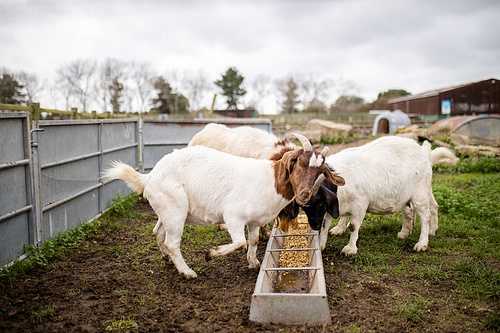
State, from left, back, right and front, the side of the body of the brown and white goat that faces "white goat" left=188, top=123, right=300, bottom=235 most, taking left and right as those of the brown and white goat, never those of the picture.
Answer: left

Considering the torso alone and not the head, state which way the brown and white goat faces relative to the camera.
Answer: to the viewer's right

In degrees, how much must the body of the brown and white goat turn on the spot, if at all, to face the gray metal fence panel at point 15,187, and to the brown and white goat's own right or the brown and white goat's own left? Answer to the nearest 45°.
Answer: approximately 180°

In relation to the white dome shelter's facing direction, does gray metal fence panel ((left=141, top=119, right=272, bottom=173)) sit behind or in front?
in front

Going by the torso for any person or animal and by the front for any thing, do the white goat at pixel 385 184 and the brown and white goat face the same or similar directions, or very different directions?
very different directions

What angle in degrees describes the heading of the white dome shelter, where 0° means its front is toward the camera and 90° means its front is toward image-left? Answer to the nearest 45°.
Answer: approximately 45°

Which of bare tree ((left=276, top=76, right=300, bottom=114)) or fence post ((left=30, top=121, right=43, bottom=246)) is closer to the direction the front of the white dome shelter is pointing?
the fence post

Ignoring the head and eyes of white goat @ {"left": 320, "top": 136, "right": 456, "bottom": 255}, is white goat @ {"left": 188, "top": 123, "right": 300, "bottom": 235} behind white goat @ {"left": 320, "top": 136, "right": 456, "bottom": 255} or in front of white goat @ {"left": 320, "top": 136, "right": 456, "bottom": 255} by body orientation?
in front

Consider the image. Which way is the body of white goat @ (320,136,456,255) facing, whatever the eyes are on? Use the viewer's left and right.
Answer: facing to the left of the viewer

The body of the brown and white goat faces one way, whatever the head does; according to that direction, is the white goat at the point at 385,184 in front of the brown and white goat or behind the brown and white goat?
in front

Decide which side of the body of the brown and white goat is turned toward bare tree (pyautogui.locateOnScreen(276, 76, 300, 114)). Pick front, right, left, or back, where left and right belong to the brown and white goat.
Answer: left

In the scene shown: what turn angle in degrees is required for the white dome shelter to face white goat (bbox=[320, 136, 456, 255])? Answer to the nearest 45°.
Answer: approximately 45° to its left
